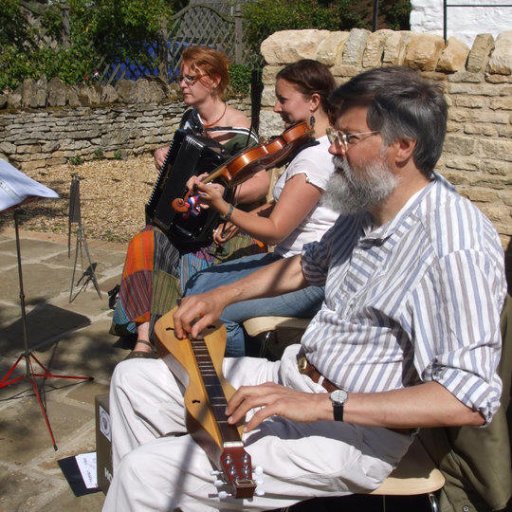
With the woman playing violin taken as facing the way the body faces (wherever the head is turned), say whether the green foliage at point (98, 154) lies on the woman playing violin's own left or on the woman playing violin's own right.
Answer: on the woman playing violin's own right

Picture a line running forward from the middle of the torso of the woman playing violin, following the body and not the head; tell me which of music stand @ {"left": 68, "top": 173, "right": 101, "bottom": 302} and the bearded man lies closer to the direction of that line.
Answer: the music stand

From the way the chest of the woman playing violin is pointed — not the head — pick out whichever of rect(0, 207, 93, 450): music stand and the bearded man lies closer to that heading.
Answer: the music stand

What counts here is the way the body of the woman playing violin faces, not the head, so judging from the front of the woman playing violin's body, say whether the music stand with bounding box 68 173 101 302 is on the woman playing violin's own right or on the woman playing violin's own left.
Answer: on the woman playing violin's own right

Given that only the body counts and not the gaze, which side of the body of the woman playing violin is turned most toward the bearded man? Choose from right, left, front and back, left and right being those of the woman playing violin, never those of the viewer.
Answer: left

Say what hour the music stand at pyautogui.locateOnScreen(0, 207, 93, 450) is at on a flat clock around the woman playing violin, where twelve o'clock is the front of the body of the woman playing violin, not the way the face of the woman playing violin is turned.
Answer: The music stand is roughly at 12 o'clock from the woman playing violin.

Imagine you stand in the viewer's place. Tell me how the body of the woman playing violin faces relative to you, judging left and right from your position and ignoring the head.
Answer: facing to the left of the viewer

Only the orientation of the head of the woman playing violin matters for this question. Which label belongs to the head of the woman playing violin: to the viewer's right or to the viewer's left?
to the viewer's left

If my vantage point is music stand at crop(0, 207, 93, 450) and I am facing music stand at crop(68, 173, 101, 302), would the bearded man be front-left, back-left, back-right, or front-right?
back-right
